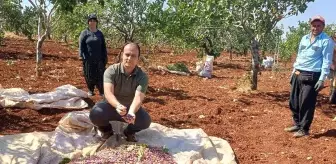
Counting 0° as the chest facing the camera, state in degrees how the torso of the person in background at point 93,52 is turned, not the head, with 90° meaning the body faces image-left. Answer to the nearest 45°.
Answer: approximately 0°

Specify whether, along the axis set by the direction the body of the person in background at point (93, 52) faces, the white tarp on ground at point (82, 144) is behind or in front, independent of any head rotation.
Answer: in front

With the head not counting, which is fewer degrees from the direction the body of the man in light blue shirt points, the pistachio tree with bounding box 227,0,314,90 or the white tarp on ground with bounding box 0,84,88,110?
the white tarp on ground

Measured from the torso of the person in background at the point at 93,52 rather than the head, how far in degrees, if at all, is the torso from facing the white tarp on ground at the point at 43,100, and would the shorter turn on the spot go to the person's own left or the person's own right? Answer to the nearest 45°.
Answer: approximately 45° to the person's own right

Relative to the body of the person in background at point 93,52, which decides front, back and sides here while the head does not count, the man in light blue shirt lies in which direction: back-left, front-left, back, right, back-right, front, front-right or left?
front-left

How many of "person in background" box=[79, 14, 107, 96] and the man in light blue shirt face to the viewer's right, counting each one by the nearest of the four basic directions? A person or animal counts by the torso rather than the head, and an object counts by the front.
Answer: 0
